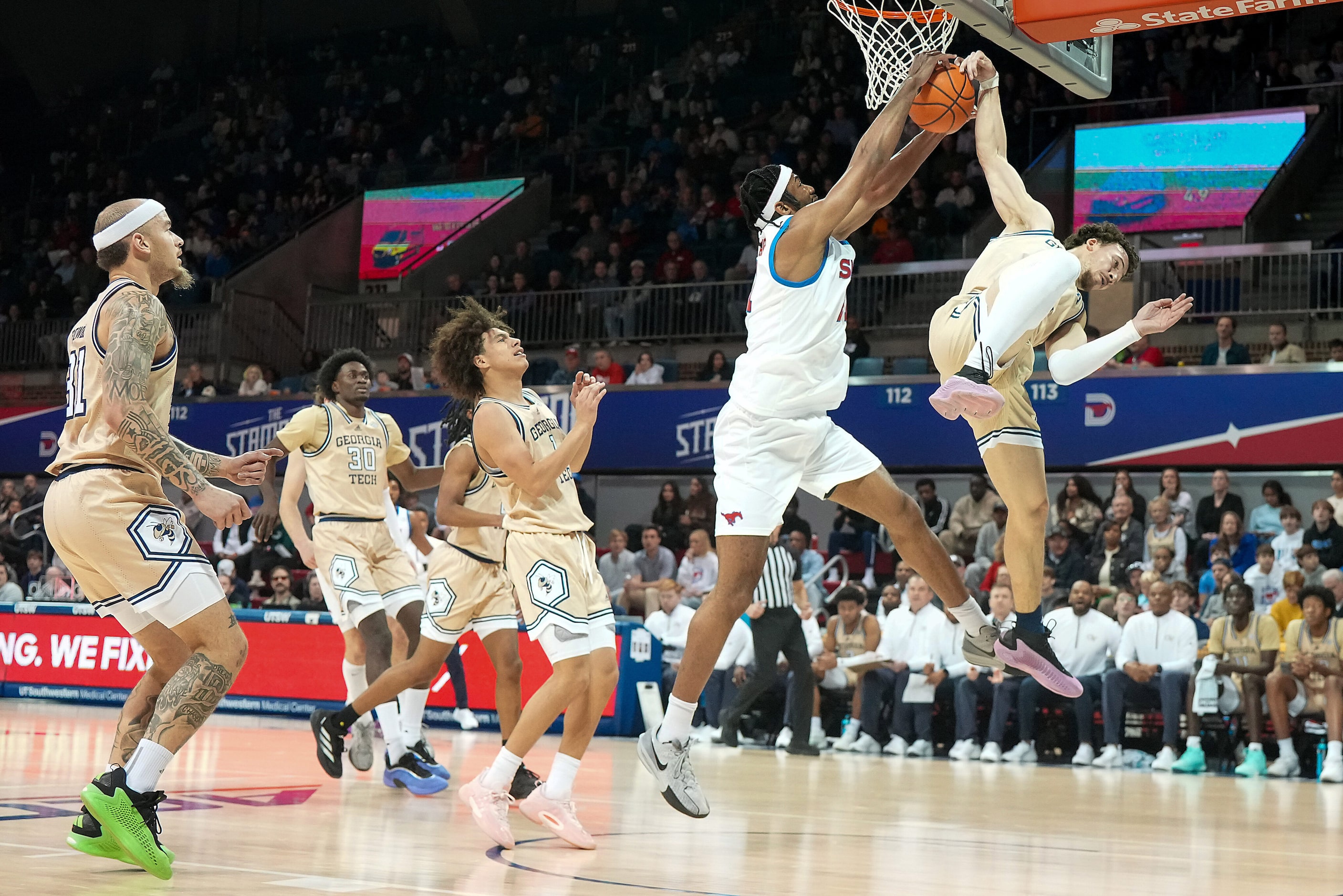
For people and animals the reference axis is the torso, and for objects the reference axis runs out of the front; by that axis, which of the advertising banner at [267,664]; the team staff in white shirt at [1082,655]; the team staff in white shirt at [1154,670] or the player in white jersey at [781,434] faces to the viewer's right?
the player in white jersey

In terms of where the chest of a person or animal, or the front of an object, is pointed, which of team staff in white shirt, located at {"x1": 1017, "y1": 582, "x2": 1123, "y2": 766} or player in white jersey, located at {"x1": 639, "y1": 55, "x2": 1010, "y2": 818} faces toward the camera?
the team staff in white shirt

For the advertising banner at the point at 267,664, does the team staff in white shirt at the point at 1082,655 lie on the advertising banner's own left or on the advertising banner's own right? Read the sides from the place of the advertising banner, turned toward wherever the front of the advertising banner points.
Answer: on the advertising banner's own left

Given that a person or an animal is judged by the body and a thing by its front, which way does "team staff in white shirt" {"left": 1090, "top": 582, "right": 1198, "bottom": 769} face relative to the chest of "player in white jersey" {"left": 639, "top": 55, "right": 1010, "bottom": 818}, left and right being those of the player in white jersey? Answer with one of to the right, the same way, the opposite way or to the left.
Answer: to the right

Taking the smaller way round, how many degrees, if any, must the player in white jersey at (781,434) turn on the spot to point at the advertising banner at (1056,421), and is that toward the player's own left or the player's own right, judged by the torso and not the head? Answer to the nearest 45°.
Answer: approximately 90° to the player's own left

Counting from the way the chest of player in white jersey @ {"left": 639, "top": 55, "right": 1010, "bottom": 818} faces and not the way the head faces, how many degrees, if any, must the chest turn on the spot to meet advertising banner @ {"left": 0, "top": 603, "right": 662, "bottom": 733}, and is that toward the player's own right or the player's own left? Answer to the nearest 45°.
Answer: approximately 135° to the player's own left

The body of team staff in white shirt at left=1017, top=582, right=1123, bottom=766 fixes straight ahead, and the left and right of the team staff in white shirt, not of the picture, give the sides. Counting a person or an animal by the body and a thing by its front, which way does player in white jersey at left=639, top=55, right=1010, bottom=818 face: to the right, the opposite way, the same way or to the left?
to the left

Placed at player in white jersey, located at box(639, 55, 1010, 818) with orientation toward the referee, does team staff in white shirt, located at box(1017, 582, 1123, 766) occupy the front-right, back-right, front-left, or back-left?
front-right

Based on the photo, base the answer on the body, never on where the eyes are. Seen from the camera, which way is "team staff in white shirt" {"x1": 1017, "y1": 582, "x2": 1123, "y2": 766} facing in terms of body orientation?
toward the camera

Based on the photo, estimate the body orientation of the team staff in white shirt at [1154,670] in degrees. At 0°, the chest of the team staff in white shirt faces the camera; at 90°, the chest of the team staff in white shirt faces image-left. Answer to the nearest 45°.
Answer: approximately 0°

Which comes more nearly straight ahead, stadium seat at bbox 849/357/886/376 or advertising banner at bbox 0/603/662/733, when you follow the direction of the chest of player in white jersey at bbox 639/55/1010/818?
the stadium seat

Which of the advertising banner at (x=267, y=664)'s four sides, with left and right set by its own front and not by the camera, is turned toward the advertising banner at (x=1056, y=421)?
left

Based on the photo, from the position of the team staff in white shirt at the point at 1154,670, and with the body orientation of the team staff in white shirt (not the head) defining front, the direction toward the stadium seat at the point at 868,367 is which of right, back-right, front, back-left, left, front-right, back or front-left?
back-right

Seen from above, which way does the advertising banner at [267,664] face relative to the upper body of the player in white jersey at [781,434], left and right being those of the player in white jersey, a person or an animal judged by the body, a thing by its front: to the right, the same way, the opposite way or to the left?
to the right

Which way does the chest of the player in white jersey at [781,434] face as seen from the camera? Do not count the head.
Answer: to the viewer's right
